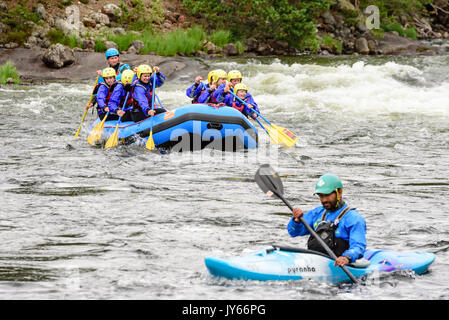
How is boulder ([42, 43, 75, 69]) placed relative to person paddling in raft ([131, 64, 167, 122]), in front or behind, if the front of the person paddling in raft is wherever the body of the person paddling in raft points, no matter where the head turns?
behind

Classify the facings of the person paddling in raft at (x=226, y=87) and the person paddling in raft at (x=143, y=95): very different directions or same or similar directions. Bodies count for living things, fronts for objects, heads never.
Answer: same or similar directions

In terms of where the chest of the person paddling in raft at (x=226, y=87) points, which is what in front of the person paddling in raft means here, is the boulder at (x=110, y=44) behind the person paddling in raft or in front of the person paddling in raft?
behind

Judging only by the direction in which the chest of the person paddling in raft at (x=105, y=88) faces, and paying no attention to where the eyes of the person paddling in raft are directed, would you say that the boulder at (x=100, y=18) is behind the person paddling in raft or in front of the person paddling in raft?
behind

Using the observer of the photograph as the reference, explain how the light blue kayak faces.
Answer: facing to the left of the viewer

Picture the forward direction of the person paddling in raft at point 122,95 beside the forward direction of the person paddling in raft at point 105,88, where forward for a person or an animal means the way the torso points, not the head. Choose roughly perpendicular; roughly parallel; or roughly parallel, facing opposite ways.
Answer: roughly parallel

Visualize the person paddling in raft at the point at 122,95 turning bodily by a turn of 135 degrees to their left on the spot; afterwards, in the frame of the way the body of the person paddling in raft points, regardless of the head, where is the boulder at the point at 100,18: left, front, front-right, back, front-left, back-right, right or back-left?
front

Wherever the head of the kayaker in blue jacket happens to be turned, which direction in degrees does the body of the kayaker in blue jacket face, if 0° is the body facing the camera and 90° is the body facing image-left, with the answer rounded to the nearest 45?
approximately 45°

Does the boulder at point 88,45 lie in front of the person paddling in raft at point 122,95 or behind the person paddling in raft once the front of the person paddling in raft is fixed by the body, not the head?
behind

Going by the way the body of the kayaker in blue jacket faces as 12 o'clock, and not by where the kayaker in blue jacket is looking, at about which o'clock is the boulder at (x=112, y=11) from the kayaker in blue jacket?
The boulder is roughly at 4 o'clock from the kayaker in blue jacket.

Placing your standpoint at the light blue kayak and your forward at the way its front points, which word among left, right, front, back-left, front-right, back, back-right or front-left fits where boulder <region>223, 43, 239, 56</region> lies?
right

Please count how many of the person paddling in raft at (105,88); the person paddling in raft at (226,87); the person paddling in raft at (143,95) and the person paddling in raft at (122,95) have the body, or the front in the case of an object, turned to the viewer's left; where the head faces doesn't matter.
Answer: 0

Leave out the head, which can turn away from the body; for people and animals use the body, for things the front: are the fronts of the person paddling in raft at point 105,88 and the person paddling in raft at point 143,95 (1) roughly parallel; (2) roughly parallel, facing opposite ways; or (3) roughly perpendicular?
roughly parallel
